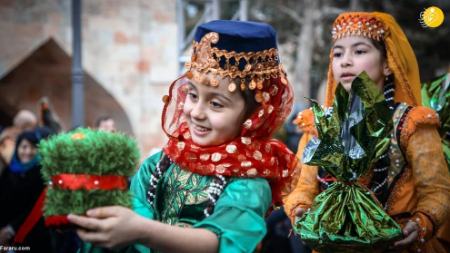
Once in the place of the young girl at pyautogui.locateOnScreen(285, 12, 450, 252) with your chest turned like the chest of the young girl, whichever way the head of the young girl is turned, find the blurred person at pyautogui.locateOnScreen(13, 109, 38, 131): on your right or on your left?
on your right

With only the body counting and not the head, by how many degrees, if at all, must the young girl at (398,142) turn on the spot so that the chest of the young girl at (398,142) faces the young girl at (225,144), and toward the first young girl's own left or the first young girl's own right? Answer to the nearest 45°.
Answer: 0° — they already face them

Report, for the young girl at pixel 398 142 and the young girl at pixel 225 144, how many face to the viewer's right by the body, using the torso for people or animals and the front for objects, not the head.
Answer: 0

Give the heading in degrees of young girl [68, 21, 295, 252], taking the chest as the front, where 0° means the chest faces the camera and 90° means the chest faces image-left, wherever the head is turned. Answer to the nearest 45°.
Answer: approximately 45°

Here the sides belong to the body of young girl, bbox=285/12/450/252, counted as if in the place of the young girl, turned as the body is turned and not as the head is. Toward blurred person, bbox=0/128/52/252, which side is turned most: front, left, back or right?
right

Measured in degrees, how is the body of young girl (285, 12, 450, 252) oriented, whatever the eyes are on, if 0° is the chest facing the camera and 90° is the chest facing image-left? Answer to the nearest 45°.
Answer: approximately 45°

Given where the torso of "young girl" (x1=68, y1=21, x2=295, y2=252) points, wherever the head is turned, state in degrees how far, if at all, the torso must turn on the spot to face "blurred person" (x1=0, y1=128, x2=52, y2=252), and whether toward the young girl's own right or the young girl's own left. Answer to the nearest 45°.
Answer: approximately 90° to the young girl's own right

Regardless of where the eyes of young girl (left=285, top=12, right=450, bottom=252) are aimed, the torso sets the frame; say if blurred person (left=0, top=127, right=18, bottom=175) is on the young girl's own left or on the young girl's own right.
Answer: on the young girl's own right
